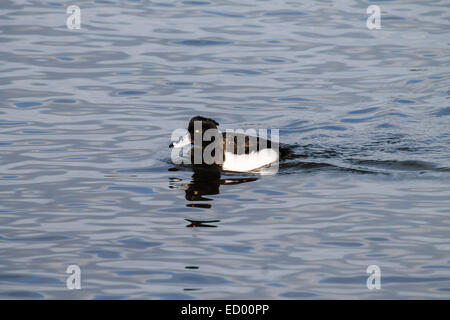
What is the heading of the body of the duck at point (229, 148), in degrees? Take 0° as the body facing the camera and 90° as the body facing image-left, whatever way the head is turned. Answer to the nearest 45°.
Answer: approximately 90°
